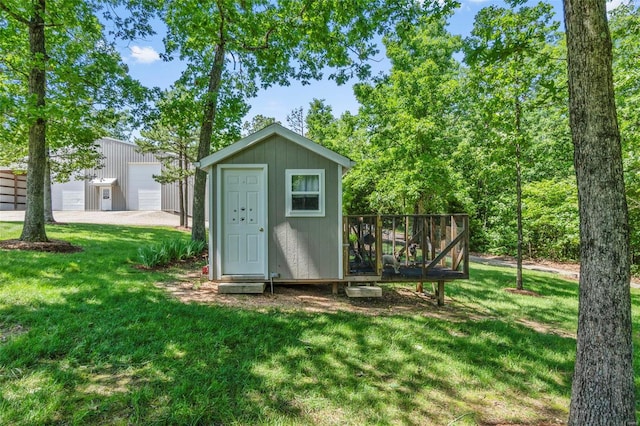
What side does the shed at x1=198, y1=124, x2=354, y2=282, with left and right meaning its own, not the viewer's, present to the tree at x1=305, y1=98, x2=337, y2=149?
back

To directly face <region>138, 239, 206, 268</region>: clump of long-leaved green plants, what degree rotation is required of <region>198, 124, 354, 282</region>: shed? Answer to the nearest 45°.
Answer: approximately 135° to its right

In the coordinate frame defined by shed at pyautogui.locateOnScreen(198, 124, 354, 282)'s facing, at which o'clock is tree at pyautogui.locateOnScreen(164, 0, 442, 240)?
The tree is roughly at 6 o'clock from the shed.

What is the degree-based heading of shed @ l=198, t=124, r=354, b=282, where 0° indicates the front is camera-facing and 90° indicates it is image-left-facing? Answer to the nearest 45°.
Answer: approximately 0°

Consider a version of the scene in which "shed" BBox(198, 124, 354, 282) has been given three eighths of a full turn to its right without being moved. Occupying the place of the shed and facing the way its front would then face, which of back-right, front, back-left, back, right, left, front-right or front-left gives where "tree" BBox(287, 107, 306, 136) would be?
front-right

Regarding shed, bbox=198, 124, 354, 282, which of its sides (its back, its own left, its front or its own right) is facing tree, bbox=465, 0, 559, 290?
left
